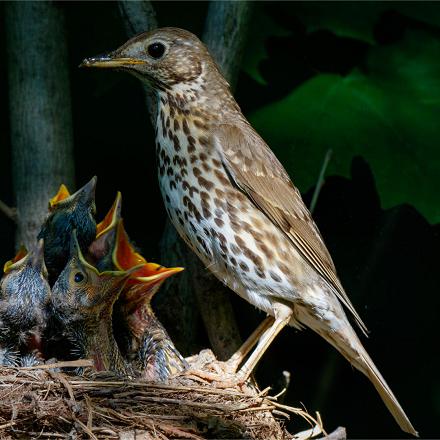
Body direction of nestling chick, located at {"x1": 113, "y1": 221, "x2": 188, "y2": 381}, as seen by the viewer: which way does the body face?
to the viewer's right

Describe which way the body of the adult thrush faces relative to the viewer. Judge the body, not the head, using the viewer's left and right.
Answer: facing to the left of the viewer

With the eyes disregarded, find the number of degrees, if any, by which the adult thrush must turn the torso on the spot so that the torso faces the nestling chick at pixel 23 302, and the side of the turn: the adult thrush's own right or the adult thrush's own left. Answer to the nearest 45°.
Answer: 0° — it already faces it

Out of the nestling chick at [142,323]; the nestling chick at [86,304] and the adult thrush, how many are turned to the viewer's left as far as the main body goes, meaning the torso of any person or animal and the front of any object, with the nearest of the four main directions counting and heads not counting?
1

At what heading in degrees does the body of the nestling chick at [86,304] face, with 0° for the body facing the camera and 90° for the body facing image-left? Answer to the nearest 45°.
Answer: approximately 270°

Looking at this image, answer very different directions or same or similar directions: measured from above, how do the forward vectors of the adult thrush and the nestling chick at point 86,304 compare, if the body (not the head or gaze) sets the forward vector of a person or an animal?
very different directions
